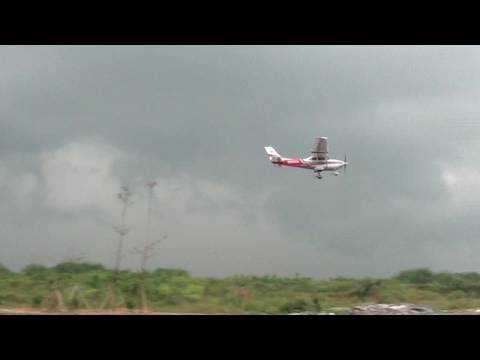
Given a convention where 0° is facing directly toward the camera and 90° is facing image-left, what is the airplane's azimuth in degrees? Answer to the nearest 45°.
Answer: approximately 270°
